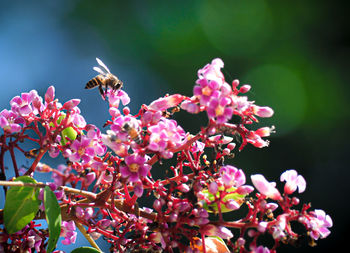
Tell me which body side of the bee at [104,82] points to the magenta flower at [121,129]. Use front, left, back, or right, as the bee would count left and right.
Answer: front

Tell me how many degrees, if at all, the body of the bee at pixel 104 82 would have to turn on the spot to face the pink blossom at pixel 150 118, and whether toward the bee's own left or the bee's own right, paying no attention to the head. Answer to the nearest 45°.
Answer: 0° — it already faces it

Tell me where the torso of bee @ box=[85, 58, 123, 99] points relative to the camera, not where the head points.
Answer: to the viewer's right

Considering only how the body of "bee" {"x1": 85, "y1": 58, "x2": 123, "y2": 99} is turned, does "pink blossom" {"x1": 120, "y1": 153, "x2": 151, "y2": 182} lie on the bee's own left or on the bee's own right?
on the bee's own right

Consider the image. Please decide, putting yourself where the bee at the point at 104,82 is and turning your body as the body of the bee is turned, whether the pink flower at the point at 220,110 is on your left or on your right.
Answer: on your right

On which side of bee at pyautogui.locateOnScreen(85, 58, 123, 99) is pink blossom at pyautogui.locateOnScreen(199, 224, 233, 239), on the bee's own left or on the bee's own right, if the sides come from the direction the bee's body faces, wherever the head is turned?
on the bee's own right

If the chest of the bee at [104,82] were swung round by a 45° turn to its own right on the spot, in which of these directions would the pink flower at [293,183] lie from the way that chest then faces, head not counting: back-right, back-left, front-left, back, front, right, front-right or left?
front

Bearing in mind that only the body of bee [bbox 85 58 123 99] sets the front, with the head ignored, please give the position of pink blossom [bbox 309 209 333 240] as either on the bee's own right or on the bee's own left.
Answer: on the bee's own right
